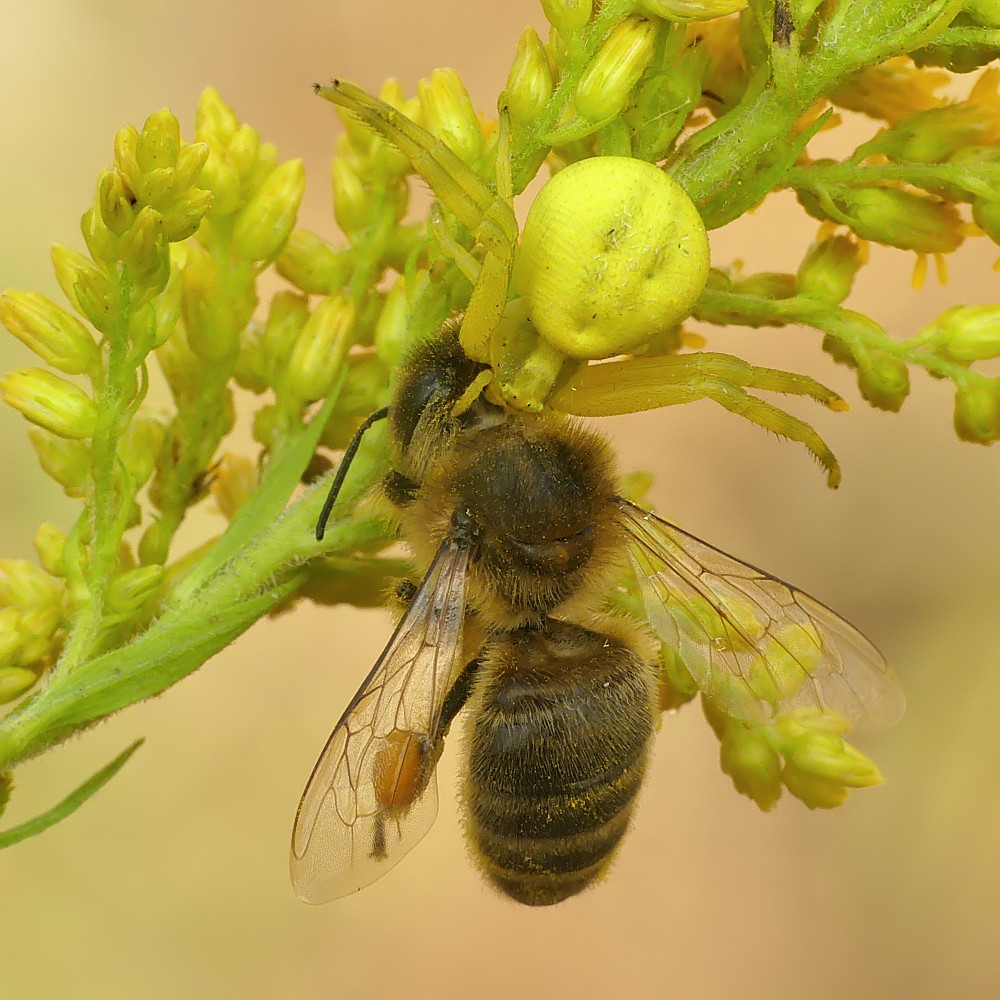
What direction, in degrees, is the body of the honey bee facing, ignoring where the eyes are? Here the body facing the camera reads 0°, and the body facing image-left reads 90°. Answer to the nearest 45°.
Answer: approximately 180°

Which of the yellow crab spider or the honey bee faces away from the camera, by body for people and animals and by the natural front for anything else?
the honey bee

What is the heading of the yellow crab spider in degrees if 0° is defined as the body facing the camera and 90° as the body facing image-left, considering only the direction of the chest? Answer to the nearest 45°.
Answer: approximately 45°

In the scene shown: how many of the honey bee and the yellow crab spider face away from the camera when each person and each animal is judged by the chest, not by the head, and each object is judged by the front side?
1
